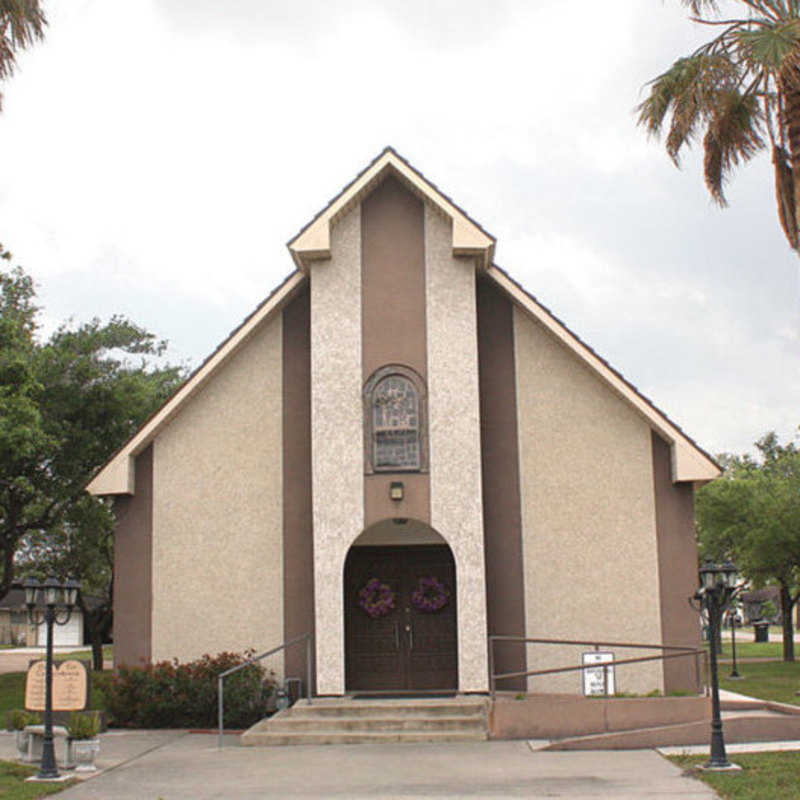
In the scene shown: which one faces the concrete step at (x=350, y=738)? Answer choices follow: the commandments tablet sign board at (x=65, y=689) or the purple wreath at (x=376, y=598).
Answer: the purple wreath

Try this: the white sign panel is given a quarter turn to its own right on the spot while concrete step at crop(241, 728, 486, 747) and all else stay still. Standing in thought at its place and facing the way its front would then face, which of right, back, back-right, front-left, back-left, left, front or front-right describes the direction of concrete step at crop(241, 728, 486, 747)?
front-left

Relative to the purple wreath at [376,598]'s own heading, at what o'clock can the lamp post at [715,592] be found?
The lamp post is roughly at 11 o'clock from the purple wreath.

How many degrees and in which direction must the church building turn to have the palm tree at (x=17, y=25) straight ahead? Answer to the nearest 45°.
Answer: approximately 45° to its right

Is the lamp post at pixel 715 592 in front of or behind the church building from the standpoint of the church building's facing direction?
in front

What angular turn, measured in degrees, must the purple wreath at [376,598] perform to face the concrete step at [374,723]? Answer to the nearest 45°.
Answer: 0° — it already faces it

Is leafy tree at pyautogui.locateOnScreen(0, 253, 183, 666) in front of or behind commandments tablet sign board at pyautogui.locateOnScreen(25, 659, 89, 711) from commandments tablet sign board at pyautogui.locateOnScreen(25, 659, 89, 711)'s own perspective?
behind

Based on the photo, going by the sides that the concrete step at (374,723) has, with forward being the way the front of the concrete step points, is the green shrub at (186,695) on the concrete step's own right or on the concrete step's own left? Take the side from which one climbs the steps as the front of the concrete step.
on the concrete step's own right

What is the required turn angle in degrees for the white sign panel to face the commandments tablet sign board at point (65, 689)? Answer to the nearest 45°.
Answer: approximately 45° to its right

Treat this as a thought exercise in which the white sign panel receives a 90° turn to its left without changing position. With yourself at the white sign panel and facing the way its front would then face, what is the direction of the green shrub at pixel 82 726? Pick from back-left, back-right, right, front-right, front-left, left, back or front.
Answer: back-right
